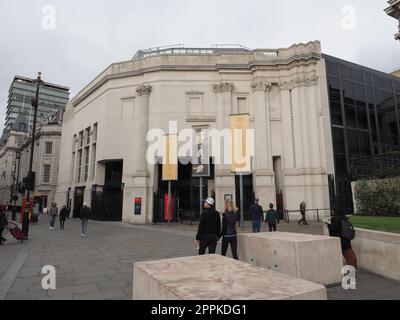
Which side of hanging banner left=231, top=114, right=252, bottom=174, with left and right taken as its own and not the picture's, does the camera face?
front

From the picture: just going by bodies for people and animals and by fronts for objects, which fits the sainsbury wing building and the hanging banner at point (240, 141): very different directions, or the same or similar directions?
same or similar directions

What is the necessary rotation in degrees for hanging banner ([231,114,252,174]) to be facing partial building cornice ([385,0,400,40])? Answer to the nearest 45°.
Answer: approximately 90° to its left

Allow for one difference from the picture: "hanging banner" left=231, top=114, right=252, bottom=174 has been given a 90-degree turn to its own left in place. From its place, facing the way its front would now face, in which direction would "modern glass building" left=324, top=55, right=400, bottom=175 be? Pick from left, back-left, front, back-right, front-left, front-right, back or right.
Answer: front-left

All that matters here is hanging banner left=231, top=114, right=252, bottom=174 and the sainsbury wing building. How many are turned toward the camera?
2

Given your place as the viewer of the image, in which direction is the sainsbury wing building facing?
facing the viewer

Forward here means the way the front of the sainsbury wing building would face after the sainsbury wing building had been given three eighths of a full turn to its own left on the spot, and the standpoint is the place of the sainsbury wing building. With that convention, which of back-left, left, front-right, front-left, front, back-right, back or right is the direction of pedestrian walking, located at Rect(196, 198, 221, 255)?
back-right

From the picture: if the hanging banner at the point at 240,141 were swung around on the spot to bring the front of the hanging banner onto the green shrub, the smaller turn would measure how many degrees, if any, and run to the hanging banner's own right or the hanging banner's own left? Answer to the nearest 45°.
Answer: approximately 45° to the hanging banner's own left

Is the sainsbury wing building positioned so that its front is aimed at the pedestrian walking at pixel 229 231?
yes

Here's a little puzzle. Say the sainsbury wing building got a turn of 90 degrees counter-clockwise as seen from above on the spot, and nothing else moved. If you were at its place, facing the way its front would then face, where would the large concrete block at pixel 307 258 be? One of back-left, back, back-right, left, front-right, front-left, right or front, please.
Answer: right

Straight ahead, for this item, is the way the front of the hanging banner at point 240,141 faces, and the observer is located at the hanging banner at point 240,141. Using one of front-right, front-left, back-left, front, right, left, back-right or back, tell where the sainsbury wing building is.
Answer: back

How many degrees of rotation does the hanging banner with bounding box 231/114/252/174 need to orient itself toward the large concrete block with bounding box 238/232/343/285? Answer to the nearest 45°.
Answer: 0° — it already faces it

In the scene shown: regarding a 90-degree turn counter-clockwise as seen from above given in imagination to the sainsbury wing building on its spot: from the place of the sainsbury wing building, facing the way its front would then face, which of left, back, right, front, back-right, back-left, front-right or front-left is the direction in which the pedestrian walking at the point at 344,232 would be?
right

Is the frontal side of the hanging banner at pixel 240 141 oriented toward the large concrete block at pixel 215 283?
yes
